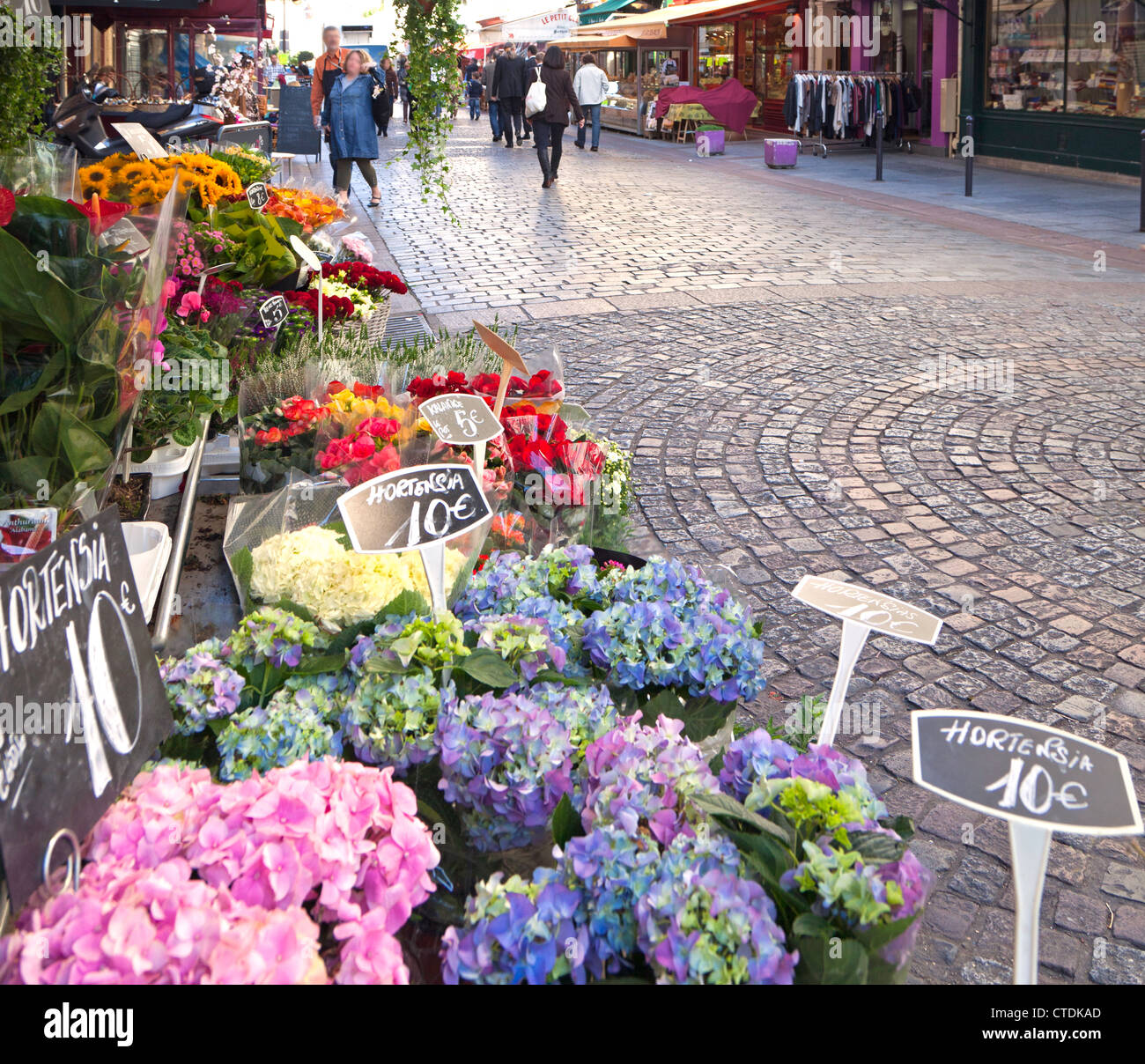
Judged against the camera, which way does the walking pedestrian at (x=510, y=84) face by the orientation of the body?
away from the camera

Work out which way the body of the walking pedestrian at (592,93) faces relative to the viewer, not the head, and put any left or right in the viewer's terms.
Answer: facing away from the viewer

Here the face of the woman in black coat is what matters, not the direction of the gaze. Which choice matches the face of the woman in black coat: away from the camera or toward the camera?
away from the camera

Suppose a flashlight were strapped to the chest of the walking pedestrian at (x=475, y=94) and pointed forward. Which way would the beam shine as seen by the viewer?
away from the camera

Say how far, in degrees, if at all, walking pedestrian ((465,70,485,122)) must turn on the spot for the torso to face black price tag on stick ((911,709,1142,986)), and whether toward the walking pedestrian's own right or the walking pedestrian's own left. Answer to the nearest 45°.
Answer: approximately 180°

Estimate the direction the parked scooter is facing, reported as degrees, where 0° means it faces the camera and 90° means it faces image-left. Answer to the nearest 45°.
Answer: approximately 90°

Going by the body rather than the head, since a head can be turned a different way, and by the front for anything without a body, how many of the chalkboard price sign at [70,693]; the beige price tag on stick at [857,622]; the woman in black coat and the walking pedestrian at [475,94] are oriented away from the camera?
2

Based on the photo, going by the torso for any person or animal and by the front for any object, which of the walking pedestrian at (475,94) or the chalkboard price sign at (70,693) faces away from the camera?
the walking pedestrian

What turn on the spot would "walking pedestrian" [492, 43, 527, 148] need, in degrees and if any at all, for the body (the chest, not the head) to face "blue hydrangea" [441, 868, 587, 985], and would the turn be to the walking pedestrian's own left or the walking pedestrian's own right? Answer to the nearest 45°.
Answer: approximately 180°

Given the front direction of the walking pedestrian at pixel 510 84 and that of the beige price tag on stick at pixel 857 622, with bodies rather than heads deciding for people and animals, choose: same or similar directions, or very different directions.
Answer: very different directions

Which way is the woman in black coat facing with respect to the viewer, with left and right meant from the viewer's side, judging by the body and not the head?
facing away from the viewer

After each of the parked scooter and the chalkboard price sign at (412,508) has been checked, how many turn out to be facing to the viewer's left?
1

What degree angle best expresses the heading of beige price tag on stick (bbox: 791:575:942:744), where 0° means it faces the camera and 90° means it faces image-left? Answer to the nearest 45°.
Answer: approximately 0°
